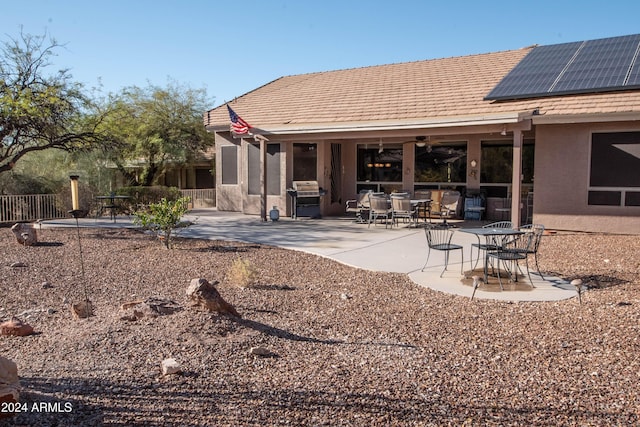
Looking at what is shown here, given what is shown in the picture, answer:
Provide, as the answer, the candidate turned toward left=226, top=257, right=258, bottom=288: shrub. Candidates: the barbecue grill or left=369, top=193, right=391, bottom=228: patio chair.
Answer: the barbecue grill

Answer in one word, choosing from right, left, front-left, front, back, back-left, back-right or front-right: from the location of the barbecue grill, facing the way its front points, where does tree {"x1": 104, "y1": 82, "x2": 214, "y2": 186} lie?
back-right

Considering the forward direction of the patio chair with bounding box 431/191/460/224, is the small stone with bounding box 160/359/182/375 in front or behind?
in front

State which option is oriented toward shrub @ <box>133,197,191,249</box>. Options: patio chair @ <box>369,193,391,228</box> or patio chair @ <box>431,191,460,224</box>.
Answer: patio chair @ <box>431,191,460,224</box>

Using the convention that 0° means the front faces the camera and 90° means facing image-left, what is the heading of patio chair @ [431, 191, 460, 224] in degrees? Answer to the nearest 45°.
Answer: approximately 45°

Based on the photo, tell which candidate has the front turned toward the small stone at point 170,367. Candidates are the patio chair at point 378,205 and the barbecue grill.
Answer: the barbecue grill

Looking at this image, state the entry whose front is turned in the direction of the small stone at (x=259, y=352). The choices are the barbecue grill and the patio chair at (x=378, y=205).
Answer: the barbecue grill

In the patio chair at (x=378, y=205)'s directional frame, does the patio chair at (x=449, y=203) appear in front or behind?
in front

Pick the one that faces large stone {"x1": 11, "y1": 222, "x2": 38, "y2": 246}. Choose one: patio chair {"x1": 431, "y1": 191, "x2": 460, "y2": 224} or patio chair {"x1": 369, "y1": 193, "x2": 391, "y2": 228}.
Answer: patio chair {"x1": 431, "y1": 191, "x2": 460, "y2": 224}

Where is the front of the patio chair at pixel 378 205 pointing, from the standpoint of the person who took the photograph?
facing away from the viewer and to the right of the viewer

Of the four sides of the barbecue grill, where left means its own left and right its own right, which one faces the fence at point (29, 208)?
right

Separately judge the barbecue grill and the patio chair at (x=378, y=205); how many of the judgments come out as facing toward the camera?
1

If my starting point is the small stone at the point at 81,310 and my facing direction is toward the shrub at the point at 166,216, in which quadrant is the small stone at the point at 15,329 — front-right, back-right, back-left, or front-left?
back-left

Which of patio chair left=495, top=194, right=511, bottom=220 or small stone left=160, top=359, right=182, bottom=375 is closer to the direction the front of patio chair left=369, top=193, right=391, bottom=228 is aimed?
the patio chair

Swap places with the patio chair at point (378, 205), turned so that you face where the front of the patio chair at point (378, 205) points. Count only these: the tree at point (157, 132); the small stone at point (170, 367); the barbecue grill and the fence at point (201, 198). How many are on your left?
3

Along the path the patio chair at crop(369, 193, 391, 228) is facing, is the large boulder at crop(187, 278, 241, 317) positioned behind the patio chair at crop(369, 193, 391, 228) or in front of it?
behind
